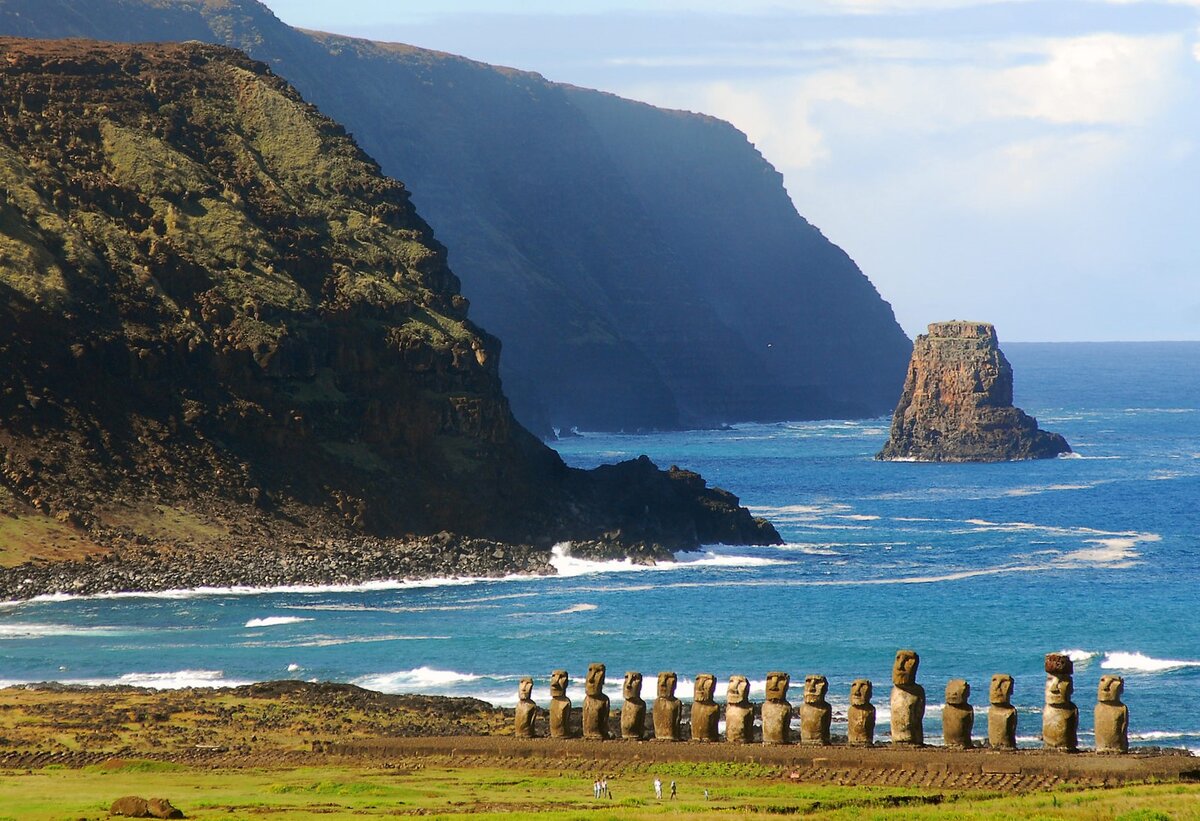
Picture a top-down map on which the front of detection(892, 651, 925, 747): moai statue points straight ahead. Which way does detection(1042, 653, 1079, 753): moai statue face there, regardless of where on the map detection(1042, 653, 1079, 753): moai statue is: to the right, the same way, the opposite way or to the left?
the same way

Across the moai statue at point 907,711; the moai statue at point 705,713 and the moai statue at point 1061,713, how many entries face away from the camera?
0

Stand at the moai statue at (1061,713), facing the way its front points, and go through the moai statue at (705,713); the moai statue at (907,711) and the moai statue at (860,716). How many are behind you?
0

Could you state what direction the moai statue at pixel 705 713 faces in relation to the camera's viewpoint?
facing the viewer and to the left of the viewer

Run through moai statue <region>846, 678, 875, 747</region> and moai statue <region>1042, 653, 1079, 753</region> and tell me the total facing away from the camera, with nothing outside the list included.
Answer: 0

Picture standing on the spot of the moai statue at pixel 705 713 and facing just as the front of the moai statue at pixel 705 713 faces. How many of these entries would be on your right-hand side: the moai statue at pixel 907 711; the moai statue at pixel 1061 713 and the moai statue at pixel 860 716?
0

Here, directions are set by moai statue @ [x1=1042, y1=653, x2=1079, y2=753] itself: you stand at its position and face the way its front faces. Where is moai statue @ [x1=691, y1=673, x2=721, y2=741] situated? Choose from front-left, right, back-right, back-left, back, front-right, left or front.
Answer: front-right

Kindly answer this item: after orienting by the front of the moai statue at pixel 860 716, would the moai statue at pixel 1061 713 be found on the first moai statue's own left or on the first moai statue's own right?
on the first moai statue's own left

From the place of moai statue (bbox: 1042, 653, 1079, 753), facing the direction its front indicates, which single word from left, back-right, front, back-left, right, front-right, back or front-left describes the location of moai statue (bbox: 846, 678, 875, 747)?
front-right

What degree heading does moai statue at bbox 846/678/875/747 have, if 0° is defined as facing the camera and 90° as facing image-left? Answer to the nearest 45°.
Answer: approximately 45°

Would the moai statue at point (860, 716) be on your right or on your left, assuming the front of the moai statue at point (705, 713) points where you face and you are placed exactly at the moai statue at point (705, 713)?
on your left

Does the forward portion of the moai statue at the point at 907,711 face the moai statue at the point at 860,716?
no

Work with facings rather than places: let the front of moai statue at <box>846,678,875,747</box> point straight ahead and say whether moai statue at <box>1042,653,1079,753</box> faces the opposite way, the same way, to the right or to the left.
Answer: the same way

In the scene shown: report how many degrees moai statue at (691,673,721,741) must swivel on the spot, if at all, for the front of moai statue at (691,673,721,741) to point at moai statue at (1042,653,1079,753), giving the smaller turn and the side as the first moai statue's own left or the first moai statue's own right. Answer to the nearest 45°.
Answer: approximately 135° to the first moai statue's own left

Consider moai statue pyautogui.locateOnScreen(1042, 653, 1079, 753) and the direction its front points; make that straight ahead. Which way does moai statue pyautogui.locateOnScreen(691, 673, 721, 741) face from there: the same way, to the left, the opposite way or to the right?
the same way

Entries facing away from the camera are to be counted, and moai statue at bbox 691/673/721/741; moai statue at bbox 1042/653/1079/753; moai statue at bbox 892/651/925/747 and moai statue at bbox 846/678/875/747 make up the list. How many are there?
0

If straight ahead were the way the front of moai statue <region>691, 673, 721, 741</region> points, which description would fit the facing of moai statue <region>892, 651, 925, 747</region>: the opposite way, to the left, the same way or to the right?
the same way

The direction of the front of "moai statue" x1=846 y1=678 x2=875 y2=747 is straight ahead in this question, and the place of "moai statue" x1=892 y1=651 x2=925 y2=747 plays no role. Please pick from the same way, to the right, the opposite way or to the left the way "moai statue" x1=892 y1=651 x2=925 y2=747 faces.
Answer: the same way

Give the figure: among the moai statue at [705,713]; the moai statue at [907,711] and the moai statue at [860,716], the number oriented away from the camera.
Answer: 0
